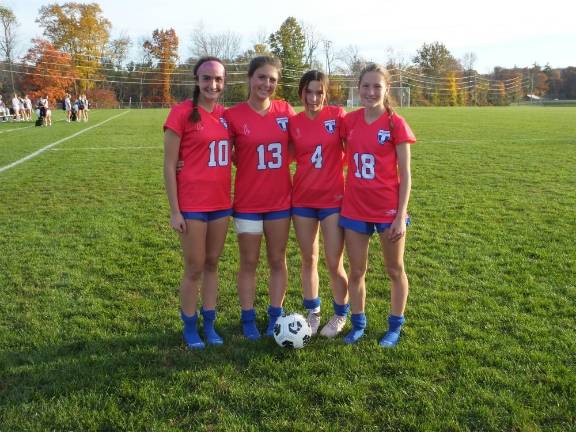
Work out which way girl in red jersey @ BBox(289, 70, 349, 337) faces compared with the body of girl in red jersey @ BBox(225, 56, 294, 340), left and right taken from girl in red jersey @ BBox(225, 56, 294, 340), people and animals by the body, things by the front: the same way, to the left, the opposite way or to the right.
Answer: the same way

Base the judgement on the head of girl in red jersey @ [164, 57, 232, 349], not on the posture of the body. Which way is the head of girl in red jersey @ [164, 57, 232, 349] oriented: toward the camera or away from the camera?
toward the camera

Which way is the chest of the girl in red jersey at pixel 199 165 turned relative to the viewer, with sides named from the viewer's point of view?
facing the viewer and to the right of the viewer

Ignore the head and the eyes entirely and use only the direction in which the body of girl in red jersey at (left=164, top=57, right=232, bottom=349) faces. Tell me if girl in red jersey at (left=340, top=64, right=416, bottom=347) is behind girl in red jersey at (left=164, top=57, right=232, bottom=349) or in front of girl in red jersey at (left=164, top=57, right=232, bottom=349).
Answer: in front

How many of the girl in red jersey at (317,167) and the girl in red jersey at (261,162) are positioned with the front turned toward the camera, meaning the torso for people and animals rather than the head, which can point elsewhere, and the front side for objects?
2

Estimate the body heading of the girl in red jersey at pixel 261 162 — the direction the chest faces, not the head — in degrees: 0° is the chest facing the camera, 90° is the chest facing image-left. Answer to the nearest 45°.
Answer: approximately 0°

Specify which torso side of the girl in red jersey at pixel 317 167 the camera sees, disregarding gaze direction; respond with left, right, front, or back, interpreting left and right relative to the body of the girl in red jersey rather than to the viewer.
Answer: front

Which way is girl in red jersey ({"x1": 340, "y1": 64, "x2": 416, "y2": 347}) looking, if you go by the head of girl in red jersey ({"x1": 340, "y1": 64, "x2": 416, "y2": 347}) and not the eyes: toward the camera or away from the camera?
toward the camera
